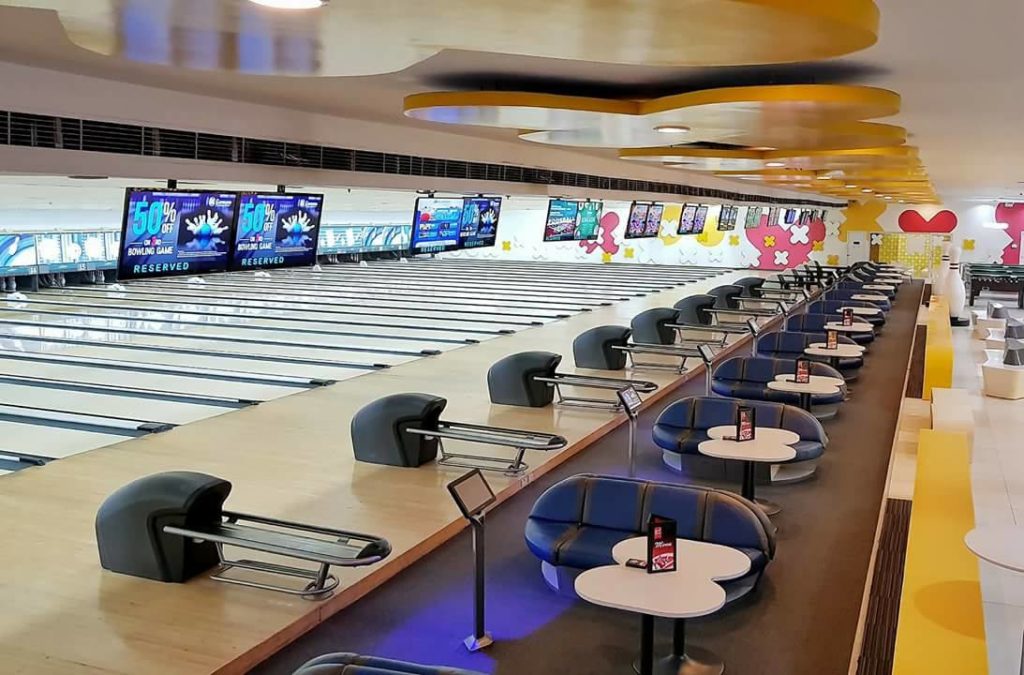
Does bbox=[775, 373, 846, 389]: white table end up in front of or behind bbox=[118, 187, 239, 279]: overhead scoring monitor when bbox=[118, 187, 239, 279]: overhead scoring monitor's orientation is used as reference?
in front

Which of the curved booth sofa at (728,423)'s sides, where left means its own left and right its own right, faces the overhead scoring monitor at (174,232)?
front

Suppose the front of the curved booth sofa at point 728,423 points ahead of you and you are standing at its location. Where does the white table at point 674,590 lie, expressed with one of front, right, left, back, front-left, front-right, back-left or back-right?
front

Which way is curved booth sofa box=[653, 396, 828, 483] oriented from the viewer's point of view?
toward the camera

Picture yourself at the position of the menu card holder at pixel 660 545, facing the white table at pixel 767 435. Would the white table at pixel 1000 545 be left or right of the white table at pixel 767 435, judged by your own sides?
right

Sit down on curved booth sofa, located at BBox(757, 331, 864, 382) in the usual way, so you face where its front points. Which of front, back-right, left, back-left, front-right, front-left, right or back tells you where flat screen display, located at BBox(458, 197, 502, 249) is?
back-right

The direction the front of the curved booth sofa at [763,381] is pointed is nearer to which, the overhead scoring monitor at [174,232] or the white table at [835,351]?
the overhead scoring monitor

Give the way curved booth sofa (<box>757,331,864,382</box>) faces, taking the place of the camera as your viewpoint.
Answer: facing the viewer

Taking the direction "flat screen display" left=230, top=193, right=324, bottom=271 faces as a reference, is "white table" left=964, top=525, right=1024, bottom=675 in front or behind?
in front

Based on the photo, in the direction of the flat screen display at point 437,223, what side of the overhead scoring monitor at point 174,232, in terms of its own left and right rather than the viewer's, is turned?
left

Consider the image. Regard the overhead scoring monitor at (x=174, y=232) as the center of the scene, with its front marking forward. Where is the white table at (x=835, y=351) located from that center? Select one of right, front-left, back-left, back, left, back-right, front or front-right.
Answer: front-left

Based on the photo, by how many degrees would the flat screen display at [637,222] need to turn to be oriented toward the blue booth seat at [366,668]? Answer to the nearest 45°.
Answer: approximately 45° to its right

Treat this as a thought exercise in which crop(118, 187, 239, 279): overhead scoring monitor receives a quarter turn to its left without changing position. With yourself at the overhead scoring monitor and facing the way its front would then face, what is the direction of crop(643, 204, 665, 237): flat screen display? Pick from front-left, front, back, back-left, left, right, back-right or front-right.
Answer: front

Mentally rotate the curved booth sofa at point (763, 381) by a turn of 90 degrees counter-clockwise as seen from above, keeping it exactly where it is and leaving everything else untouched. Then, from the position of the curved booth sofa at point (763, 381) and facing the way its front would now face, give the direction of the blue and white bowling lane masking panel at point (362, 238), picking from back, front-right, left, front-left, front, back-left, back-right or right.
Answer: back-left
